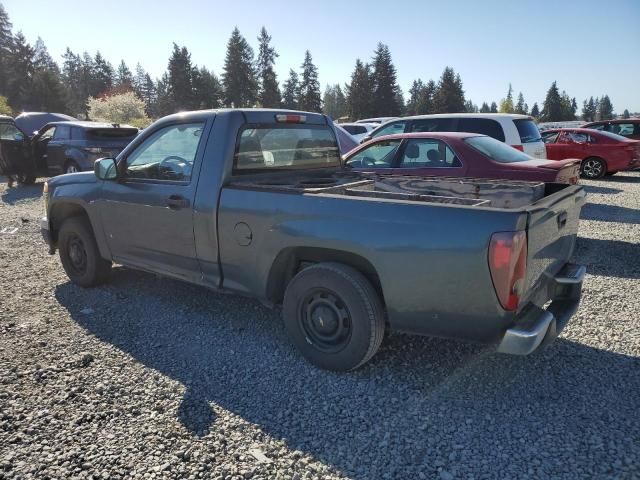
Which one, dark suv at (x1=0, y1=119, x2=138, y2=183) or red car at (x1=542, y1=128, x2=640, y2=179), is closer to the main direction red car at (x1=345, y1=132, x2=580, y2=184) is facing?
the dark suv

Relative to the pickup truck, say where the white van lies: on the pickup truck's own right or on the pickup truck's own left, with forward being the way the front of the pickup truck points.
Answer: on the pickup truck's own right

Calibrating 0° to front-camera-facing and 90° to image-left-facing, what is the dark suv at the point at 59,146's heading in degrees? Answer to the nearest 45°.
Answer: approximately 135°

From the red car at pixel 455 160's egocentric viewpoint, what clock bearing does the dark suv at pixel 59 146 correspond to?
The dark suv is roughly at 11 o'clock from the red car.

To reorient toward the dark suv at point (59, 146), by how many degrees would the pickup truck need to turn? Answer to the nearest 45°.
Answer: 0° — it already faces it

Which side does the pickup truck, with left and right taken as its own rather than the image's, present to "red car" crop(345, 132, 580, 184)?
right

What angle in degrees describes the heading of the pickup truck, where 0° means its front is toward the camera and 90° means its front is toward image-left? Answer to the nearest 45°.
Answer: approximately 135°
